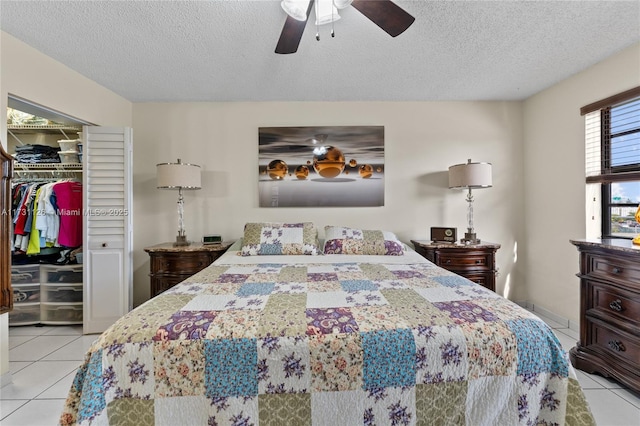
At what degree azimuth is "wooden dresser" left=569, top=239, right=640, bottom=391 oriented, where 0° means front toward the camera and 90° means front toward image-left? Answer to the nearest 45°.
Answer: approximately 45°

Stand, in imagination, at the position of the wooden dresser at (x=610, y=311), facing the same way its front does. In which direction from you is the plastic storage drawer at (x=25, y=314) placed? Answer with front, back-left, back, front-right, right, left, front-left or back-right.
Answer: front

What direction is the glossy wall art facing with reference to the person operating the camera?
facing the viewer

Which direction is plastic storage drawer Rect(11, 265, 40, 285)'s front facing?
toward the camera

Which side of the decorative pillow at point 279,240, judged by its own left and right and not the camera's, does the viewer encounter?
front

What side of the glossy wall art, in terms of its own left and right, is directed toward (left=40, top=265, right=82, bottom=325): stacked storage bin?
right
